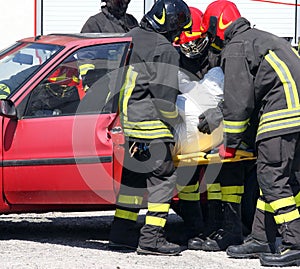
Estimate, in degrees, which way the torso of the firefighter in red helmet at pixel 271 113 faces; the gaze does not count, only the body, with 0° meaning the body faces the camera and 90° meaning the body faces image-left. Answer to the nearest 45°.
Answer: approximately 90°

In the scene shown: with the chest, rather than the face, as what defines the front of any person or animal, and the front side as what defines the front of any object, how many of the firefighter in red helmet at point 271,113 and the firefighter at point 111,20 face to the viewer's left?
1

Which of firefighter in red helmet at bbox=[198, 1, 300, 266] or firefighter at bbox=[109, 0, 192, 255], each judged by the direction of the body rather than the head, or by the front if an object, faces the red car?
the firefighter in red helmet

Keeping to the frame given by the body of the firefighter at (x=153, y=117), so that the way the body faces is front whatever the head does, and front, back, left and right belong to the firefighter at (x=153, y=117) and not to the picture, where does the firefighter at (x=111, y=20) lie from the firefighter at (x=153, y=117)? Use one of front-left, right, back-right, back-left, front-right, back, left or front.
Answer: left

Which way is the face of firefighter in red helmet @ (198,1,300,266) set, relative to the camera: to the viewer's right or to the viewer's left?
to the viewer's left
